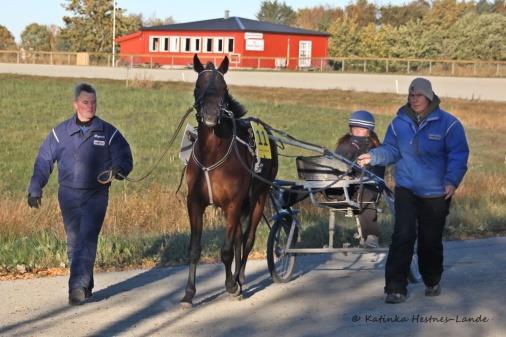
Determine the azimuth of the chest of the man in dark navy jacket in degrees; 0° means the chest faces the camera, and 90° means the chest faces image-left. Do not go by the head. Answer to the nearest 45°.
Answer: approximately 0°

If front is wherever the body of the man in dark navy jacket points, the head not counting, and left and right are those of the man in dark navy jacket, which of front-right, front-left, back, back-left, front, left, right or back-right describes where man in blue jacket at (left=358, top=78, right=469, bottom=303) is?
left

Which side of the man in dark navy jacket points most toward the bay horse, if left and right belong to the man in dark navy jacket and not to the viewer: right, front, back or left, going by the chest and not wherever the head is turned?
left
